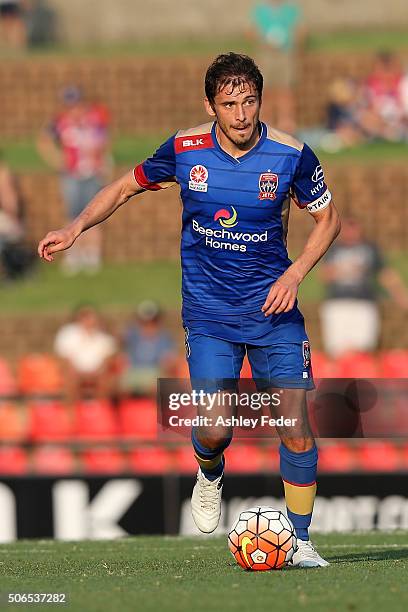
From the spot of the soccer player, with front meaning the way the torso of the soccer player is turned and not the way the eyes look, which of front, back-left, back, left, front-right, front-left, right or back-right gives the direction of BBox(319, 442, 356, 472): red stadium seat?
back

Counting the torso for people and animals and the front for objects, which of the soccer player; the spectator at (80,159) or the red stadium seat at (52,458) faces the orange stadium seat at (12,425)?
the spectator

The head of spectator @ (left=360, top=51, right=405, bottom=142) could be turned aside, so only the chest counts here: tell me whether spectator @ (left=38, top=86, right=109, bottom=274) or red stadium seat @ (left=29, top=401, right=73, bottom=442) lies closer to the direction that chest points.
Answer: the red stadium seat

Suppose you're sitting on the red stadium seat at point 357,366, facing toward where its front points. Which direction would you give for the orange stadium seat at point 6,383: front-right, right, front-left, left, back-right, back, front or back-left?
right

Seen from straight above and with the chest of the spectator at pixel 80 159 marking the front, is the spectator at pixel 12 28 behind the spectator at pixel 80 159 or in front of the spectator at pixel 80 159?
behind

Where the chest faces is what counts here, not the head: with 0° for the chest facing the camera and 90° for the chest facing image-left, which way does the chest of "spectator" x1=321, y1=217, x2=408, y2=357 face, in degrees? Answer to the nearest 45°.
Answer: approximately 0°

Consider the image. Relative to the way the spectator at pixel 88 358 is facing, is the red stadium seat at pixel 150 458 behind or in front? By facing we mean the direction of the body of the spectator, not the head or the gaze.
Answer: in front

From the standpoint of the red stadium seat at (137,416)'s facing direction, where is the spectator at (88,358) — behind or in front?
behind

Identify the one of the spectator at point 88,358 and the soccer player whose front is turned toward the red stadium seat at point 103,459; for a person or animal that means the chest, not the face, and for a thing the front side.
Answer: the spectator

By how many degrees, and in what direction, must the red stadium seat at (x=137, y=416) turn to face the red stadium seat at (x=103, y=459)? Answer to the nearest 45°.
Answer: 0° — it already faces it

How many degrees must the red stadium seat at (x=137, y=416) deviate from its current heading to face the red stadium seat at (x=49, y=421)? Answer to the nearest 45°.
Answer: approximately 90° to its right

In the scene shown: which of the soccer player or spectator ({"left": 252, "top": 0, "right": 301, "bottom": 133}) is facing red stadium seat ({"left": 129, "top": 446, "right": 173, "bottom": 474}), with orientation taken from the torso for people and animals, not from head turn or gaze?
the spectator
